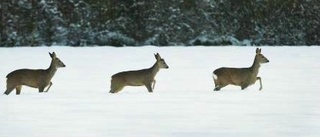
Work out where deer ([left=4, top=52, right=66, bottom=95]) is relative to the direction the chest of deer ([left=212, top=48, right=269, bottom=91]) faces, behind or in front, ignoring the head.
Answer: behind

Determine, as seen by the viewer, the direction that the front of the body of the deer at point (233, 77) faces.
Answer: to the viewer's right

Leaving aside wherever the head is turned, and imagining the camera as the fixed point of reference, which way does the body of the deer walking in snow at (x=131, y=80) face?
to the viewer's right

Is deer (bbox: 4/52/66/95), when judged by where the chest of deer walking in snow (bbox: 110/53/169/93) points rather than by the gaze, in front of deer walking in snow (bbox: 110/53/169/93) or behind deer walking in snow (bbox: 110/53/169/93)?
behind

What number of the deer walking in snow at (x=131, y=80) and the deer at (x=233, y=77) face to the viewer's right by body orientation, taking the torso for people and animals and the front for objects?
2

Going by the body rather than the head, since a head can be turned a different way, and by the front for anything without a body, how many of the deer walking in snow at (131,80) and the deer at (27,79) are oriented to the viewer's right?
2

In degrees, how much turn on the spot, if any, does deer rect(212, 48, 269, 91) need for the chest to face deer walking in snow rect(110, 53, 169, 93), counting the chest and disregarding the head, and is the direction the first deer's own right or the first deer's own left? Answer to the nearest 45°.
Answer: approximately 180°

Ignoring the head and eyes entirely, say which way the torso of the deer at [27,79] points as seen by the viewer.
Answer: to the viewer's right

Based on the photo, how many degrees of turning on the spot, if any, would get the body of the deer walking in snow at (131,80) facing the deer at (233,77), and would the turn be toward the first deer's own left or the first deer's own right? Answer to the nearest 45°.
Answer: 0° — it already faces it
